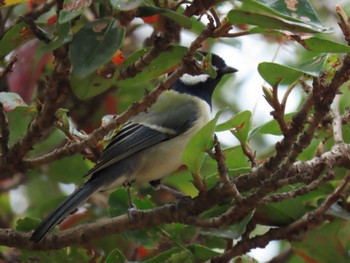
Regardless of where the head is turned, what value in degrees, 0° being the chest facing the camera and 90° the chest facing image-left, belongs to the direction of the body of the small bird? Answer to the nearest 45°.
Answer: approximately 270°
